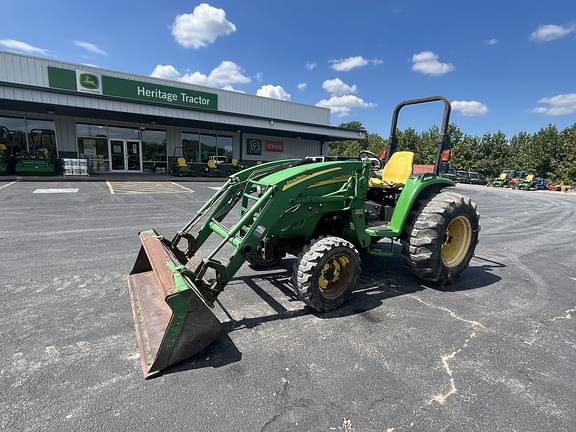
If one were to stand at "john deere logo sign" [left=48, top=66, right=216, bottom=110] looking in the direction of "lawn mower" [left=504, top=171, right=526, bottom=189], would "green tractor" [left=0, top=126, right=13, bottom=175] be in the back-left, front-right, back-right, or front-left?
back-right

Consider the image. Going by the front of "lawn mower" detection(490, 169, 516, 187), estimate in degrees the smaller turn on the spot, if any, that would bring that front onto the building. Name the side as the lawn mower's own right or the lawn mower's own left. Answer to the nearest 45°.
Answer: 0° — it already faces it

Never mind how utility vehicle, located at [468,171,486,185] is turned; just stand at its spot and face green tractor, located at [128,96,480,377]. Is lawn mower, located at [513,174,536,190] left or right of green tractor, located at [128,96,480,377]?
left

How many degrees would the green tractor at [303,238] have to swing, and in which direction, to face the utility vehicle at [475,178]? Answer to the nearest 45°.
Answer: approximately 180°

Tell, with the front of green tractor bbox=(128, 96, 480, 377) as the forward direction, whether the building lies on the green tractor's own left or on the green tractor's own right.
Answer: on the green tractor's own right

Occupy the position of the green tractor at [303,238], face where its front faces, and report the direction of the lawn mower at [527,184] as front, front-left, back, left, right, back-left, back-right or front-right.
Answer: back

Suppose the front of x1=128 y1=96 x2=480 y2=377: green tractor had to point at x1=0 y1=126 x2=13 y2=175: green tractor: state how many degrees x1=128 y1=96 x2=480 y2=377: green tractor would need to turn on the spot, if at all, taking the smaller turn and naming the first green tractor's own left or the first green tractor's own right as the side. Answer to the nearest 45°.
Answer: approximately 90° to the first green tractor's own right

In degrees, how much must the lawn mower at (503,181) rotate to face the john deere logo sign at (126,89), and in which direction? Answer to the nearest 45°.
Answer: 0° — it already faces it

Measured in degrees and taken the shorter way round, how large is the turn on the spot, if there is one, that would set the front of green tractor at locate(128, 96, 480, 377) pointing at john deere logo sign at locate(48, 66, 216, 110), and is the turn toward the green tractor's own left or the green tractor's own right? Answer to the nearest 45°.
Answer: approximately 90° to the green tractor's own right

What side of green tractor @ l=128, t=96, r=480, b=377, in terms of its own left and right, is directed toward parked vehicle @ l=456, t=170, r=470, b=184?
back

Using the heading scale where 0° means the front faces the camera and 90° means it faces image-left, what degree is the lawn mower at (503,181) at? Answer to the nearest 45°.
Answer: approximately 45°

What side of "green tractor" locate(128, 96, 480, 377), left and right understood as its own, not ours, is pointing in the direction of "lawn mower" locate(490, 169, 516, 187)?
back
